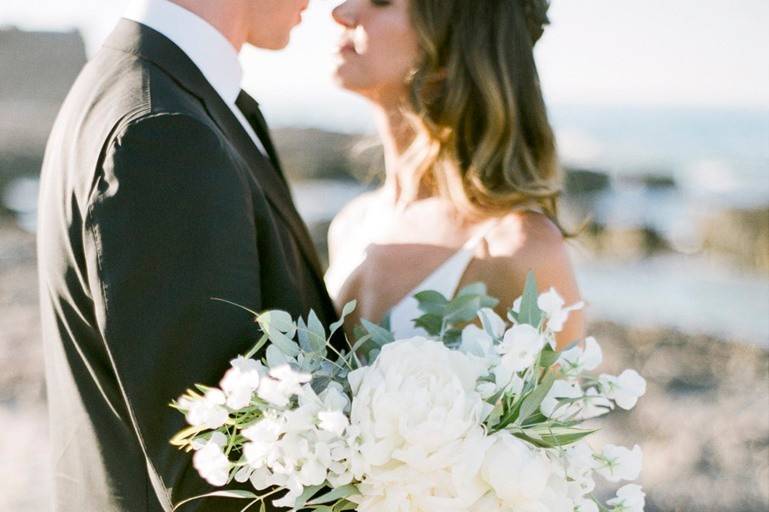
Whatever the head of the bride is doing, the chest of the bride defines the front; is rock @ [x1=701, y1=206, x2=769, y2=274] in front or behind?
behind

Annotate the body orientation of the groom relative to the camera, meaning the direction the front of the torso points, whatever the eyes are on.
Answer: to the viewer's right

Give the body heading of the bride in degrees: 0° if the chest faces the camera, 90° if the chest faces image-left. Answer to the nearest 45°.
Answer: approximately 45°

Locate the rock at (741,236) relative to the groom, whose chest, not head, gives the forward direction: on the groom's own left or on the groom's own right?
on the groom's own left

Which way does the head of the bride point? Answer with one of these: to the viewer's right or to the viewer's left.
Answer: to the viewer's left

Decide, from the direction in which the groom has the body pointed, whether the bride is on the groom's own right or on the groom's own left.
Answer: on the groom's own left

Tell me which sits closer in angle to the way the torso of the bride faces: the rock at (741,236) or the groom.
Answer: the groom

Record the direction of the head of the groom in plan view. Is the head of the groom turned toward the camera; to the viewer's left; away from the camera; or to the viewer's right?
to the viewer's right

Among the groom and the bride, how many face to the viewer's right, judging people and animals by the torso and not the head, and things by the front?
1
